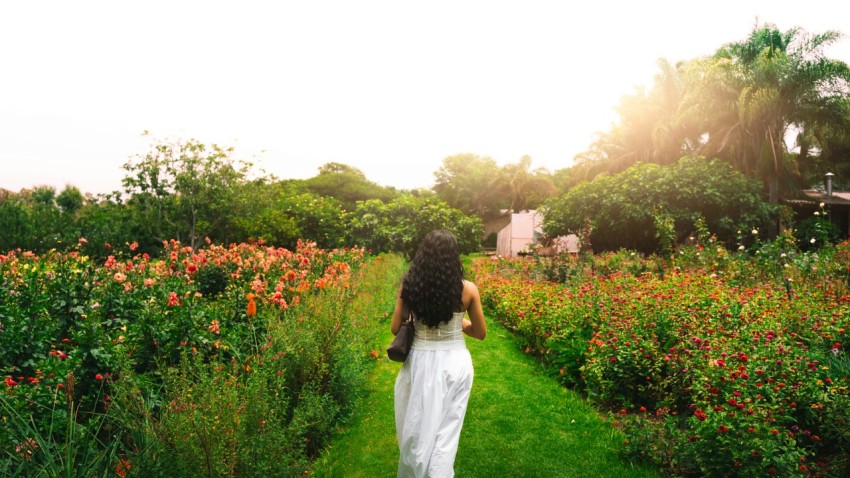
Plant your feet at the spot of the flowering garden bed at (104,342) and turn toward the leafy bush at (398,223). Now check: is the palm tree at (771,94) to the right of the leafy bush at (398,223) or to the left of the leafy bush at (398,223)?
right

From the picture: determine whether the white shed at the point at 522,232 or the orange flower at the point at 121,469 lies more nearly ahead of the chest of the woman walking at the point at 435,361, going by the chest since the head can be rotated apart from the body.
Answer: the white shed

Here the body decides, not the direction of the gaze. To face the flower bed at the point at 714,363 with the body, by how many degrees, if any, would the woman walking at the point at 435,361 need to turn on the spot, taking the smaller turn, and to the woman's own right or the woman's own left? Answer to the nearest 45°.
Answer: approximately 45° to the woman's own right

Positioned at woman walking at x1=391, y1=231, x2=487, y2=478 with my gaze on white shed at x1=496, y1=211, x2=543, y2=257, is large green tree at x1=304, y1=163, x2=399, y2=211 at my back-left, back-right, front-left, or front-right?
front-left

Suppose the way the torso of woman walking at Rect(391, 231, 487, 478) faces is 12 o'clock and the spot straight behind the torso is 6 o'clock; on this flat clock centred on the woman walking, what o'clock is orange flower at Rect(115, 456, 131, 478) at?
The orange flower is roughly at 8 o'clock from the woman walking.

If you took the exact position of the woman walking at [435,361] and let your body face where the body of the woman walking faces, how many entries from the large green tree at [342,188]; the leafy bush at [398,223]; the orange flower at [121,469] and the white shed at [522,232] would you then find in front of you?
3

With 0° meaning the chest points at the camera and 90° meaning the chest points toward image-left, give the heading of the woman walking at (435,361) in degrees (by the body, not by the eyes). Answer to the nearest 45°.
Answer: approximately 180°

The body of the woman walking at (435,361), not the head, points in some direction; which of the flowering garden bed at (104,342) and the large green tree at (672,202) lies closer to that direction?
the large green tree

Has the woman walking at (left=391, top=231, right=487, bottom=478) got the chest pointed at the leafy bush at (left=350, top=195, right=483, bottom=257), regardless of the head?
yes

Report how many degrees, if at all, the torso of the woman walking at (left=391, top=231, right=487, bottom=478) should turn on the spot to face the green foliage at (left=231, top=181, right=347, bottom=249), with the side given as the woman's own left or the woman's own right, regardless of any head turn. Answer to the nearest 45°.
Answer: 0° — they already face it

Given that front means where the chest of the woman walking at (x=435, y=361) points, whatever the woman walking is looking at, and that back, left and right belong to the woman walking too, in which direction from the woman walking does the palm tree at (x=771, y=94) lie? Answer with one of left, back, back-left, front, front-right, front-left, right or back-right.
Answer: front-right

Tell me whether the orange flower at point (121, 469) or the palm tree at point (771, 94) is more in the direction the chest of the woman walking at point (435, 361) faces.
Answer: the palm tree

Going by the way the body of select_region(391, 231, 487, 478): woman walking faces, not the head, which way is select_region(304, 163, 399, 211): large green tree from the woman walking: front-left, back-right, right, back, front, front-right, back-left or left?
front

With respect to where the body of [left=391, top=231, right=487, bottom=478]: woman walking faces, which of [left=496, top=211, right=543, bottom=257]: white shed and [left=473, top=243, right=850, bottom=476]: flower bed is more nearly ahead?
the white shed

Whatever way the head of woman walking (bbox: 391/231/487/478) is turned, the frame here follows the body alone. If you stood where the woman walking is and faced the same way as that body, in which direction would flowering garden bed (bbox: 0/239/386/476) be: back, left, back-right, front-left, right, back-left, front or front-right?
left
